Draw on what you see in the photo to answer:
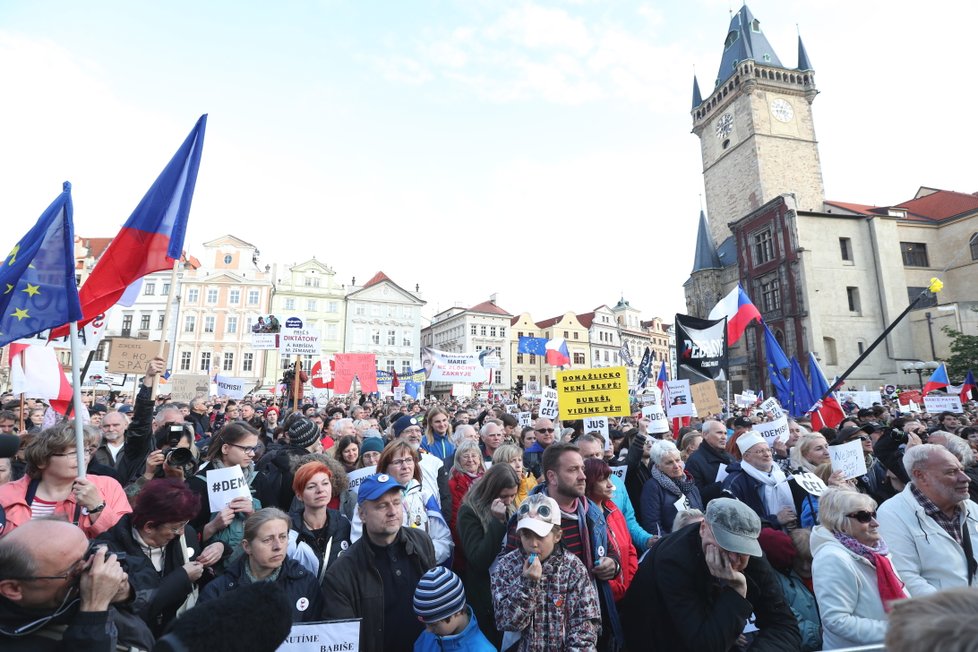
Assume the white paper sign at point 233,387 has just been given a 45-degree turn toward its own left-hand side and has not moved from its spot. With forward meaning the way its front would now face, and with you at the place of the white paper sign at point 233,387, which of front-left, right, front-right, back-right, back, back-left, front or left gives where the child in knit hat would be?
front-right

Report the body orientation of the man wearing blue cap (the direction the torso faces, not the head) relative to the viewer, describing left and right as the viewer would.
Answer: facing the viewer and to the right of the viewer

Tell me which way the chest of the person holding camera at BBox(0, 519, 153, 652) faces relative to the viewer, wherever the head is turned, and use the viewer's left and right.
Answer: facing to the right of the viewer

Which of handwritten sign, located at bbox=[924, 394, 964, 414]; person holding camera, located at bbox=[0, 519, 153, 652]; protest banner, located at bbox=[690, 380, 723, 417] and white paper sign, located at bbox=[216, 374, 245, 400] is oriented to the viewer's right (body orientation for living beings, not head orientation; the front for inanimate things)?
the person holding camera

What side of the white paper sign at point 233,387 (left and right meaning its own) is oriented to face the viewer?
front

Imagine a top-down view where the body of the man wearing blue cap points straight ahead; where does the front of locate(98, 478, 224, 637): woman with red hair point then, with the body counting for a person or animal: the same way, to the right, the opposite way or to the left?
the same way

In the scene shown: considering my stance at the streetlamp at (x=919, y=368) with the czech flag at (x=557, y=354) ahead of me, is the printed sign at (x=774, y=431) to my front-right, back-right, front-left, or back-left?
front-left

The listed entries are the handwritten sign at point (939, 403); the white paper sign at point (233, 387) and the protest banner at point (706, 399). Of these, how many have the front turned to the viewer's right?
0

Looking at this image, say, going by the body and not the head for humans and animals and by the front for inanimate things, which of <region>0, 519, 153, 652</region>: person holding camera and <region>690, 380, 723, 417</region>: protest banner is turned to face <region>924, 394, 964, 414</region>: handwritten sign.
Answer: the person holding camera

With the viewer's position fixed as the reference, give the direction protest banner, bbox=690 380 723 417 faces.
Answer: facing the viewer

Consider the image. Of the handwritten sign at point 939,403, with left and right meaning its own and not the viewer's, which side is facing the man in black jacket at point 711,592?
front

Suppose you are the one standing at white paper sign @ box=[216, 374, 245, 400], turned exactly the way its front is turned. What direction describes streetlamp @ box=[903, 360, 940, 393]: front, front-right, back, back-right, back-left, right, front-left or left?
left

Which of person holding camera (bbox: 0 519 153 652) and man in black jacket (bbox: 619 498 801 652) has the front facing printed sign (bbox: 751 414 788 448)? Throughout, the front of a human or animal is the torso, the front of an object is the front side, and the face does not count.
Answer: the person holding camera

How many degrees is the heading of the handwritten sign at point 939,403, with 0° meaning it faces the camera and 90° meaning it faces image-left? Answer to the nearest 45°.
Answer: approximately 0°

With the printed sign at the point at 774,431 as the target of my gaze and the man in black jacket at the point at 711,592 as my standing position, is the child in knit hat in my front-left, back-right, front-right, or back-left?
back-left

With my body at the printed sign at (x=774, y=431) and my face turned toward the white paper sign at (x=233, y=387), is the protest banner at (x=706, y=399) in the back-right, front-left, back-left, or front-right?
front-right
